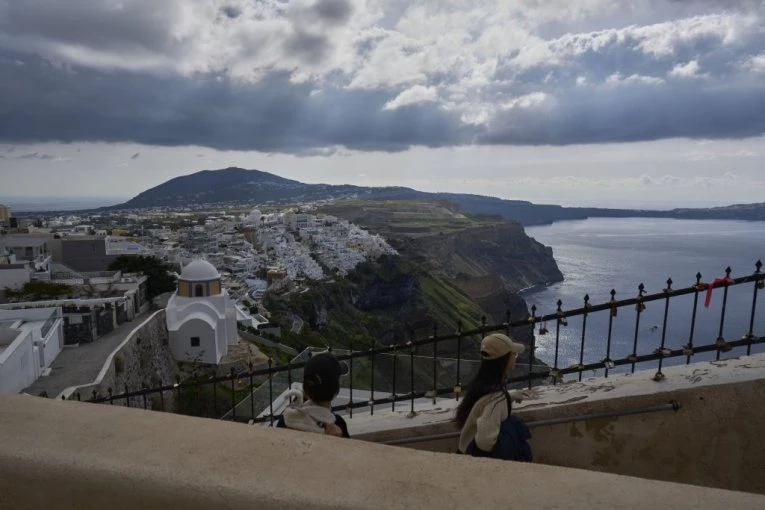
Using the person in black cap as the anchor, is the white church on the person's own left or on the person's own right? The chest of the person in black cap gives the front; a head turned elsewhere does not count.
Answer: on the person's own left

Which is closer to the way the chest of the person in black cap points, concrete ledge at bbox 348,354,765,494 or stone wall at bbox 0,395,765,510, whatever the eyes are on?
the concrete ledge

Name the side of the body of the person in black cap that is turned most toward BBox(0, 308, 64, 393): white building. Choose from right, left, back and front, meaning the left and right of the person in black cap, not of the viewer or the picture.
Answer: left

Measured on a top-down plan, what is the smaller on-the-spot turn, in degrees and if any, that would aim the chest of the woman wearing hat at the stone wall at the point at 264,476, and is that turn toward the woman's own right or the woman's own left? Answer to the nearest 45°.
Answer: approximately 135° to the woman's own right

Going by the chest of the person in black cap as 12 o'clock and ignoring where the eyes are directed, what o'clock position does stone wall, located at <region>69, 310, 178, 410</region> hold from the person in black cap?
The stone wall is roughly at 10 o'clock from the person in black cap.

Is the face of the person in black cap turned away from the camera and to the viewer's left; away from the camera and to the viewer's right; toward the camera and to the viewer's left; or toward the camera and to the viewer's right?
away from the camera and to the viewer's right

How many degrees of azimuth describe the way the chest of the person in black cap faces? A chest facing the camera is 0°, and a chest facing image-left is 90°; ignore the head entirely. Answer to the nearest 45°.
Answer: approximately 225°

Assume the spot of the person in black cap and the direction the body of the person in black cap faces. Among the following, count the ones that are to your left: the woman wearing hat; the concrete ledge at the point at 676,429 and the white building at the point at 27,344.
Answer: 1

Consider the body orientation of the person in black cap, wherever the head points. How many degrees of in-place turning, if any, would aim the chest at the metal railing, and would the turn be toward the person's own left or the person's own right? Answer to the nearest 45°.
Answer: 0° — they already face it

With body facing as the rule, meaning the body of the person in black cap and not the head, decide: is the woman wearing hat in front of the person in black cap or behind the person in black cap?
in front
